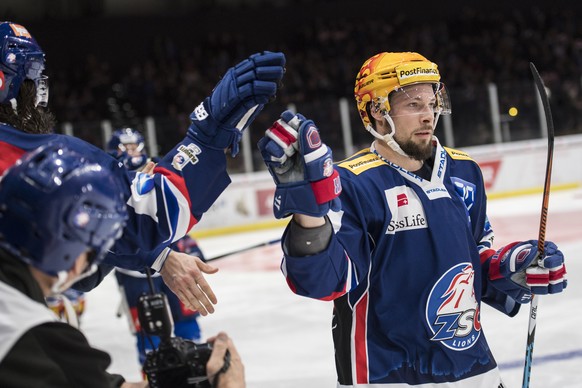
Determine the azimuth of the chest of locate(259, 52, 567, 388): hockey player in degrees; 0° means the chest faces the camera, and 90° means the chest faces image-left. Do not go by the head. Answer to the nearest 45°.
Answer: approximately 315°

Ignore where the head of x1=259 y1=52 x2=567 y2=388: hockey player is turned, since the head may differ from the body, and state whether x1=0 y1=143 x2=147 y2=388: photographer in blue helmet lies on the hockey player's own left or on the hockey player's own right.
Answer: on the hockey player's own right

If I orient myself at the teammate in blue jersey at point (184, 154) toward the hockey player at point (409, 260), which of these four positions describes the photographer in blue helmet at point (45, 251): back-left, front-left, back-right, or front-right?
back-right

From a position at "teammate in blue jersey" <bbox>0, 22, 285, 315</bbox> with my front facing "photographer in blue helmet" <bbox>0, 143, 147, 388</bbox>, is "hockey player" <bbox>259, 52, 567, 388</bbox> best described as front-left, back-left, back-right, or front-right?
back-left

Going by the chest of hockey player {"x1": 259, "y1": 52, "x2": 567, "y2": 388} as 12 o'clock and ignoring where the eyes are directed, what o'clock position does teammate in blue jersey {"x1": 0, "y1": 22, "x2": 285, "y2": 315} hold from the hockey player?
The teammate in blue jersey is roughly at 3 o'clock from the hockey player.

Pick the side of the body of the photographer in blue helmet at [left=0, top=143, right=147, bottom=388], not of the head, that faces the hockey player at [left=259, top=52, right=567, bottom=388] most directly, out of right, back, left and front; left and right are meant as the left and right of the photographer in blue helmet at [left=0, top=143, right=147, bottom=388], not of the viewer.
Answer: front

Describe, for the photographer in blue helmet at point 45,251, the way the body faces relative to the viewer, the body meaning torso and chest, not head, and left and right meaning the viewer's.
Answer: facing away from the viewer and to the right of the viewer

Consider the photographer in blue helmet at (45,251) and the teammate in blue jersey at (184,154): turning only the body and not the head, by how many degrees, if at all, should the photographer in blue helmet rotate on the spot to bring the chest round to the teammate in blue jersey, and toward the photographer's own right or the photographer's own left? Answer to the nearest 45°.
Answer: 0° — they already face them

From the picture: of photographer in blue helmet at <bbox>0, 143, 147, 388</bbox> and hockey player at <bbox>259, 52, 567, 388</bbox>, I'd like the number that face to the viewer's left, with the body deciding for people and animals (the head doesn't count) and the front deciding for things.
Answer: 0
